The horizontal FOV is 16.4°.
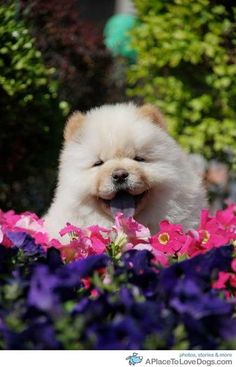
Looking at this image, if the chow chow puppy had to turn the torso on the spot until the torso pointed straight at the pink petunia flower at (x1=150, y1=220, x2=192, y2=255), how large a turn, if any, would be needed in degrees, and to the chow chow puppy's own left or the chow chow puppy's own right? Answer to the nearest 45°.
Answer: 0° — it already faces it

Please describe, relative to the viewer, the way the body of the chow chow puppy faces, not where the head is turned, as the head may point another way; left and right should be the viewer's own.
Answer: facing the viewer
